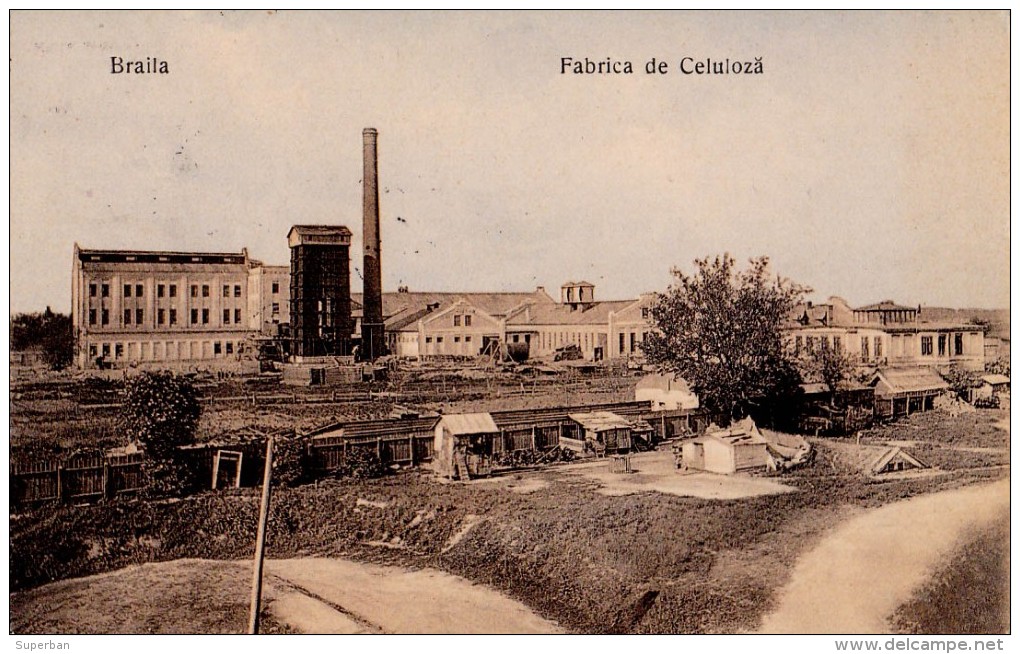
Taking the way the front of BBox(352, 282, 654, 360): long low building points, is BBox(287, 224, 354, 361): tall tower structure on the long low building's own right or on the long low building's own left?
on the long low building's own right

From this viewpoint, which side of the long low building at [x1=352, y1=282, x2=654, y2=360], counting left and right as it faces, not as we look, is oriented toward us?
front

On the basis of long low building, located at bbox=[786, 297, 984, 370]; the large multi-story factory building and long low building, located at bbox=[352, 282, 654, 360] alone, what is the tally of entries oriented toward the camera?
3

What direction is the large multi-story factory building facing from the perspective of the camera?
toward the camera

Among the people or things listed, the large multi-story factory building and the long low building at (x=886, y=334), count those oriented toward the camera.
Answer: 2

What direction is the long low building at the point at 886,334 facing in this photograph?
toward the camera

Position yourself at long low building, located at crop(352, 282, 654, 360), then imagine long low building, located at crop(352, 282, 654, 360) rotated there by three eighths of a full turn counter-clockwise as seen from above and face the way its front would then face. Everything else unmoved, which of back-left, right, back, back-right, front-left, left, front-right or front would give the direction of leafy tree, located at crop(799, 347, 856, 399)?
front-right

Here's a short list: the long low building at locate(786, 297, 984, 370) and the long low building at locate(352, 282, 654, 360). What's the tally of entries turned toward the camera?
2

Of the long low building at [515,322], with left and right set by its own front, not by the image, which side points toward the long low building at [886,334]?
left
